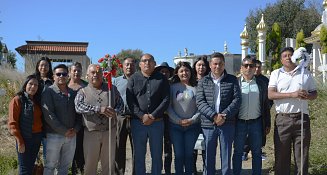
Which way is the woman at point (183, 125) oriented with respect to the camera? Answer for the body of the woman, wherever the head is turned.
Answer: toward the camera

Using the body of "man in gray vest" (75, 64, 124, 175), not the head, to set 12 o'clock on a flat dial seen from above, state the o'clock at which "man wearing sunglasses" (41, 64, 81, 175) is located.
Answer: The man wearing sunglasses is roughly at 3 o'clock from the man in gray vest.

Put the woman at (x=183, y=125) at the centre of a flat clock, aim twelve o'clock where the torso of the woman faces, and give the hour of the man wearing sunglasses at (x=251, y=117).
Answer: The man wearing sunglasses is roughly at 9 o'clock from the woman.

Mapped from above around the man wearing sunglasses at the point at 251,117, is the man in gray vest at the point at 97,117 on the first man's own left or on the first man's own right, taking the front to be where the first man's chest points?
on the first man's own right

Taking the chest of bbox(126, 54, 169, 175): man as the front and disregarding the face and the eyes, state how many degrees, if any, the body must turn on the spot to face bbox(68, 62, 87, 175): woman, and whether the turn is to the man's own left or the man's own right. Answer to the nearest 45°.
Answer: approximately 90° to the man's own right

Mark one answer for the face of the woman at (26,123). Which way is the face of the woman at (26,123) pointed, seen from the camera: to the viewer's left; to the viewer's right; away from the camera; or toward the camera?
toward the camera

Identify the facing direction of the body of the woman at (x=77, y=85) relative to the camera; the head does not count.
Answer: toward the camera

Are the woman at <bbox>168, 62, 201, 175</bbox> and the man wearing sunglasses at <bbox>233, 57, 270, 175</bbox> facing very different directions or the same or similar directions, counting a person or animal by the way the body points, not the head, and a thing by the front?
same or similar directions

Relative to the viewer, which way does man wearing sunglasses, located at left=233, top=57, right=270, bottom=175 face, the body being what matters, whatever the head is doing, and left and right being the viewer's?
facing the viewer
